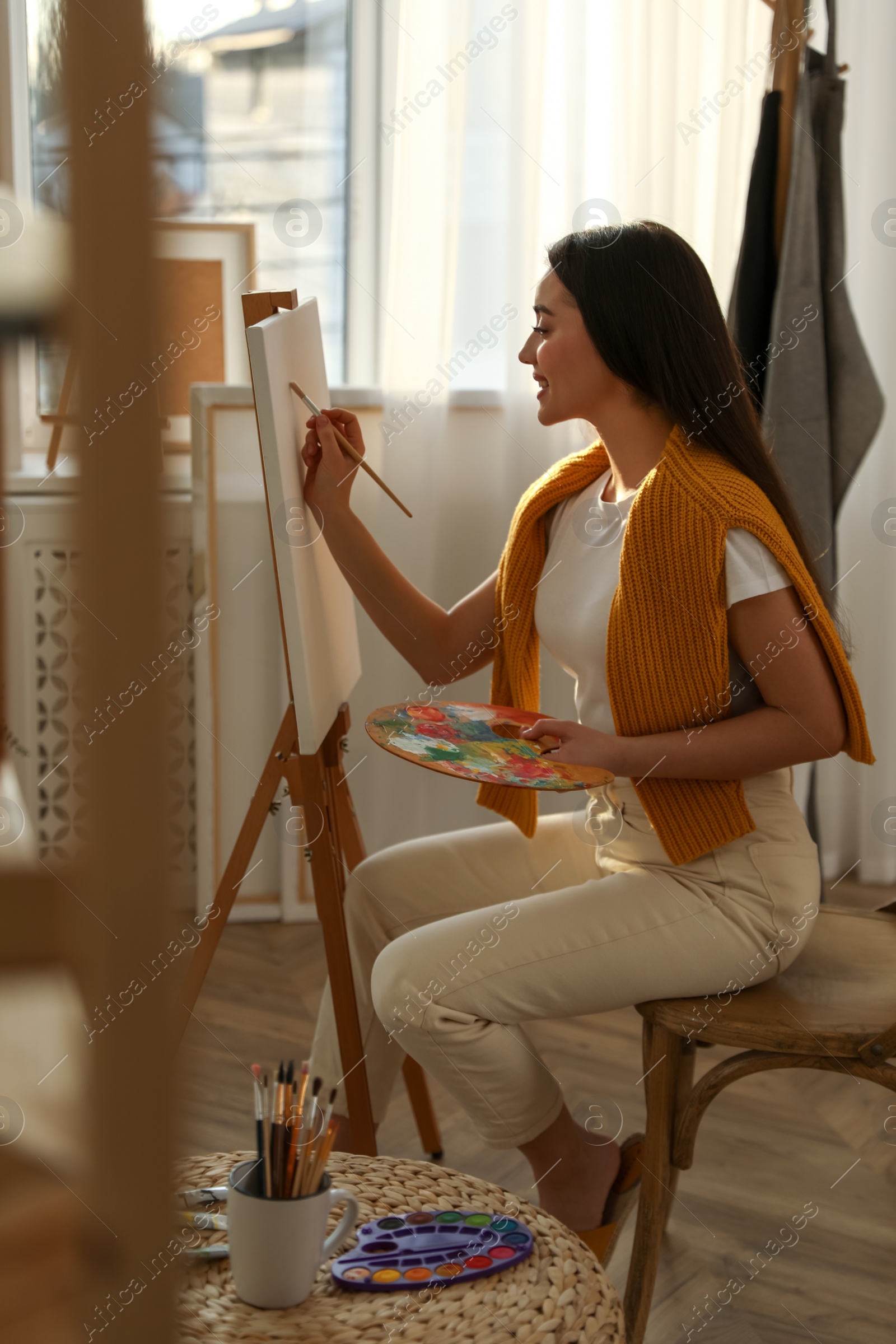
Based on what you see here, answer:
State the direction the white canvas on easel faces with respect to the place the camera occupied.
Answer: facing to the right of the viewer

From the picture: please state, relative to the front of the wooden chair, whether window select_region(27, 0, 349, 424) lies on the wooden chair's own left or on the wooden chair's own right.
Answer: on the wooden chair's own right

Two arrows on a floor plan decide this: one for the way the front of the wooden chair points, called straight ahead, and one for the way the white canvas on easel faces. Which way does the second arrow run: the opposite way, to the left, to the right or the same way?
the opposite way

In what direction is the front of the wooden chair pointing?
to the viewer's left

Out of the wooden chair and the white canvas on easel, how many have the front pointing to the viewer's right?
1
